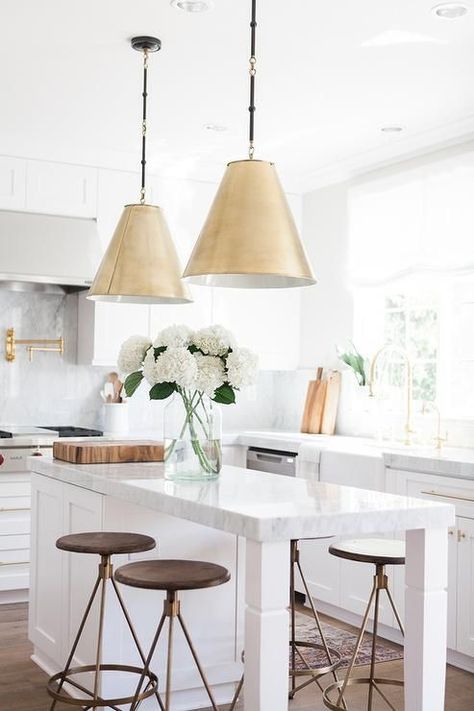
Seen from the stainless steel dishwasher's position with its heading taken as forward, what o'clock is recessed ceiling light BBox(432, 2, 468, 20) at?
The recessed ceiling light is roughly at 10 o'clock from the stainless steel dishwasher.

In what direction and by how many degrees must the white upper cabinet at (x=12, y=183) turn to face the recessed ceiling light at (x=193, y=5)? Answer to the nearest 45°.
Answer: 0° — it already faces it

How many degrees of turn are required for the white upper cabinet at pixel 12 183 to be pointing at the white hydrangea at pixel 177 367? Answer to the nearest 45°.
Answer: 0° — it already faces it

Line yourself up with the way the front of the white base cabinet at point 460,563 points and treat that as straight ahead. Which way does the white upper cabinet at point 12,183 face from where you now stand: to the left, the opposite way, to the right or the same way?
to the left

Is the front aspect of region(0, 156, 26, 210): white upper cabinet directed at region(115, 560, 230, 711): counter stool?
yes

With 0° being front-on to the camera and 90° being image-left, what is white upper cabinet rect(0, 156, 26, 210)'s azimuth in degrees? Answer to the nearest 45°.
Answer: approximately 0°

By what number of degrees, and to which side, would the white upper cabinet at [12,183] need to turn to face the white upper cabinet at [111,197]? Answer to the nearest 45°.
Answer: approximately 90° to its left

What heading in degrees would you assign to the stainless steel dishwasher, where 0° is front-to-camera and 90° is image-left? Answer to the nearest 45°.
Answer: approximately 45°

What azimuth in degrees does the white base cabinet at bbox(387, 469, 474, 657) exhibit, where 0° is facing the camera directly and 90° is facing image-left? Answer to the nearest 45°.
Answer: approximately 45°
